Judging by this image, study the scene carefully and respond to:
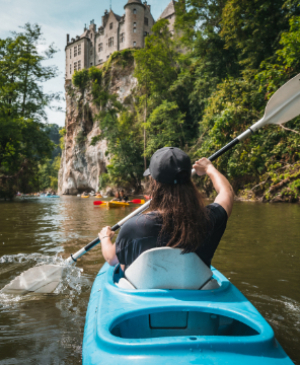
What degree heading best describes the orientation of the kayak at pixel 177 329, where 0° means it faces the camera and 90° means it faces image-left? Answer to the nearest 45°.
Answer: approximately 180°

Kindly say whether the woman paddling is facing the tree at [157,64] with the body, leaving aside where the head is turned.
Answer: yes

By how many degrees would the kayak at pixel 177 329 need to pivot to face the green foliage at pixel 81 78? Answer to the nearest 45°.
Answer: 0° — it already faces it

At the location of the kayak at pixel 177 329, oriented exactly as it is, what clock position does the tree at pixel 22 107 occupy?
The tree is roughly at 11 o'clock from the kayak.

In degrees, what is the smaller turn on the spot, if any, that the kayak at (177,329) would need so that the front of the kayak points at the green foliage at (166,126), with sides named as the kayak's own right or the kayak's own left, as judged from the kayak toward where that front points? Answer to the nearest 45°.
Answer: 0° — it already faces it

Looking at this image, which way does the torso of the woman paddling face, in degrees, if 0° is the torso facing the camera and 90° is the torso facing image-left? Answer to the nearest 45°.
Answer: approximately 180°
